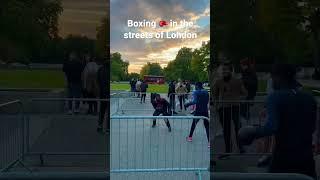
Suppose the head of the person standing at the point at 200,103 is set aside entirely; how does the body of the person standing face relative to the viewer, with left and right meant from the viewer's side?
facing away from the viewer and to the left of the viewer
